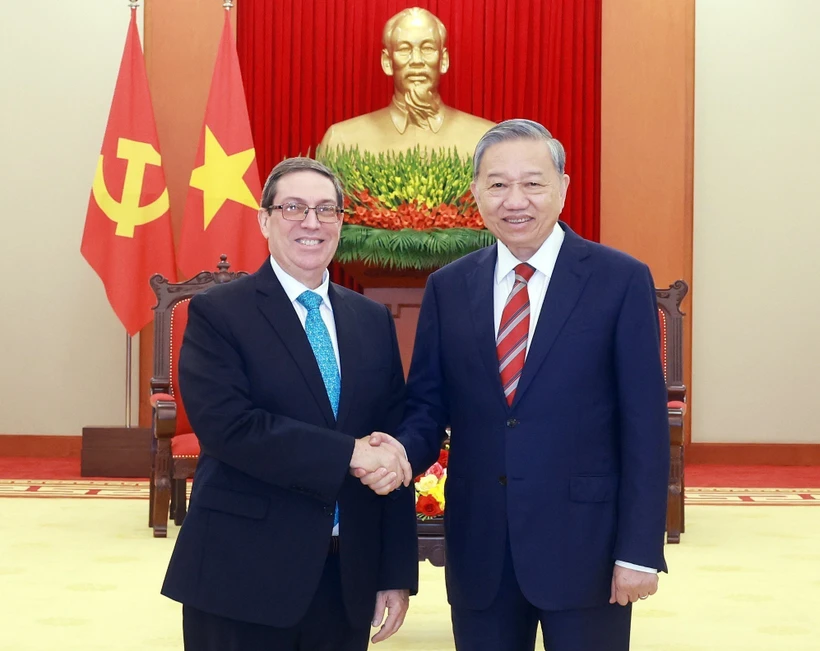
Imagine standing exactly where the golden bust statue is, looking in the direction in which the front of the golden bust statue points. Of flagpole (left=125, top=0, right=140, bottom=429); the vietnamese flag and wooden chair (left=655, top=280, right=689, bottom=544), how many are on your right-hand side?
2

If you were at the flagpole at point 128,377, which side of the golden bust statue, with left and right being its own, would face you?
right

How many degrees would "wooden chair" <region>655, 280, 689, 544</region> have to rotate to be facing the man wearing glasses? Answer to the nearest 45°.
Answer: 0° — it already faces them

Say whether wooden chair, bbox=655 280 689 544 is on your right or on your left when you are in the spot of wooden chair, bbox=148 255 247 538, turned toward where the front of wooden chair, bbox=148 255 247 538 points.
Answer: on your left

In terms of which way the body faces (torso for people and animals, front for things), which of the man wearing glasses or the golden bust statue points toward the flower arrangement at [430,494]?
the golden bust statue

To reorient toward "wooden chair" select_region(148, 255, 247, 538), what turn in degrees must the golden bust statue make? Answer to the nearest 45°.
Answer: approximately 45° to its right

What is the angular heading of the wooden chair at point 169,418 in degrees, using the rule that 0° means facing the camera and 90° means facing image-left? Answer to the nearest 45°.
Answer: approximately 0°

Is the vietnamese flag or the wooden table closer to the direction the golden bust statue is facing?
the wooden table

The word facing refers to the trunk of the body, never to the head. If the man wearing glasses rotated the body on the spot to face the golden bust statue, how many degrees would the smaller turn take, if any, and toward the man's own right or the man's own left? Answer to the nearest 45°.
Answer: approximately 135° to the man's own left
